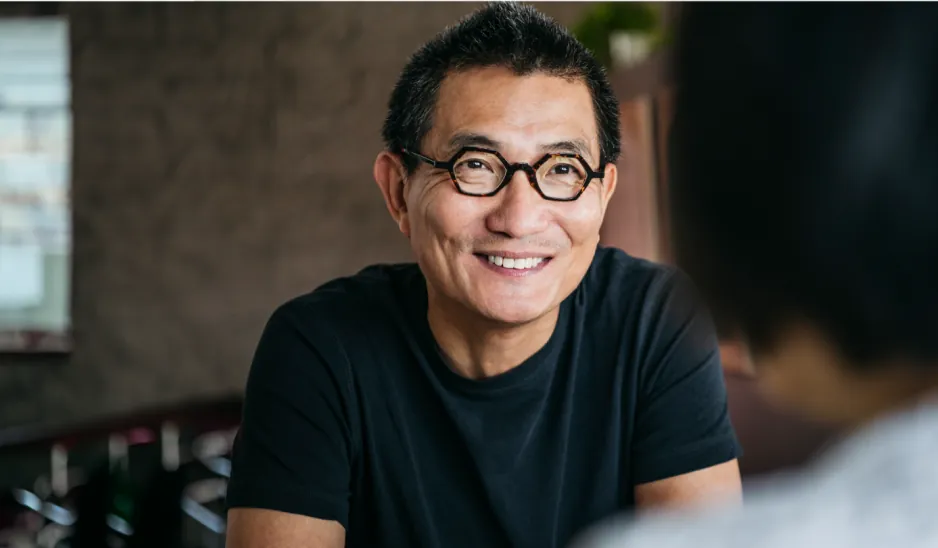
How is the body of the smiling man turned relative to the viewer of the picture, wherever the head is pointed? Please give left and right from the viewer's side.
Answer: facing the viewer

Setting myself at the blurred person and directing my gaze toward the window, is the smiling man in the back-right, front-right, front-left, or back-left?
front-right

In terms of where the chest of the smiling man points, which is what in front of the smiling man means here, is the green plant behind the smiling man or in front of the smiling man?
behind

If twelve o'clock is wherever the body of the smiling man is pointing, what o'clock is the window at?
The window is roughly at 5 o'clock from the smiling man.

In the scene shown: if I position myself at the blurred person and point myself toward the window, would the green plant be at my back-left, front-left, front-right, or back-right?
front-right

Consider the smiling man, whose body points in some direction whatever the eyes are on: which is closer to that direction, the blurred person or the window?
the blurred person

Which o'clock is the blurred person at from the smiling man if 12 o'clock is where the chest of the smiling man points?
The blurred person is roughly at 12 o'clock from the smiling man.

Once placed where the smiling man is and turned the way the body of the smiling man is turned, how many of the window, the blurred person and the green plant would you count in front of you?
1

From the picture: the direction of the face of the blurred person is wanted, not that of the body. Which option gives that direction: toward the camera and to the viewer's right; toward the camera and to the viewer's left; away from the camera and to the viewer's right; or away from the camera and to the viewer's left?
away from the camera and to the viewer's left

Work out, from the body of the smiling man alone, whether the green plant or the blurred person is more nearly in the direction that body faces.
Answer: the blurred person
